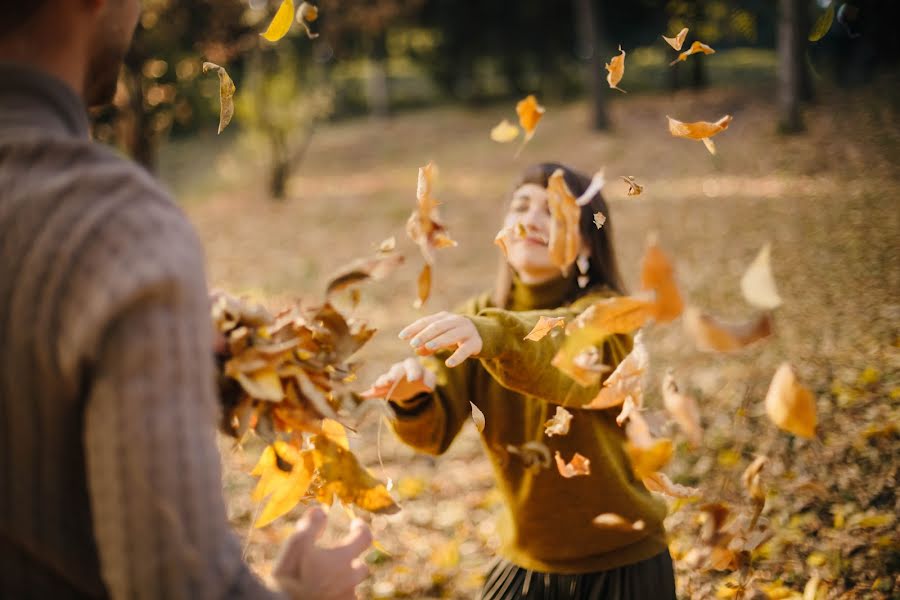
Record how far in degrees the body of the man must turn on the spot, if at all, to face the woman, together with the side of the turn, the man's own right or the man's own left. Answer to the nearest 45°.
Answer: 0° — they already face them

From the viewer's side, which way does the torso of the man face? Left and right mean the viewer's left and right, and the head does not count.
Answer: facing away from the viewer and to the right of the viewer

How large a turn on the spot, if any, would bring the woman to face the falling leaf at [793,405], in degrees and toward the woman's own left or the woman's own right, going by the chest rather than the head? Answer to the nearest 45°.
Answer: approximately 90° to the woman's own left

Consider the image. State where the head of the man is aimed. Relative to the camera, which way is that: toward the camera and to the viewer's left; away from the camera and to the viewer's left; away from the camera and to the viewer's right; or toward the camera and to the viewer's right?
away from the camera and to the viewer's right

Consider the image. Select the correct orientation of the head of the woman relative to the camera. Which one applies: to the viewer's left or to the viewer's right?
to the viewer's left

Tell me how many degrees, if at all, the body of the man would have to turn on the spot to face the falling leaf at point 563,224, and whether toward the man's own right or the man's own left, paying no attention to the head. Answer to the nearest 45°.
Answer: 0° — they already face it

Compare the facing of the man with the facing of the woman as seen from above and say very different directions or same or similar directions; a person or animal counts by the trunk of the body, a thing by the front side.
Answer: very different directions
